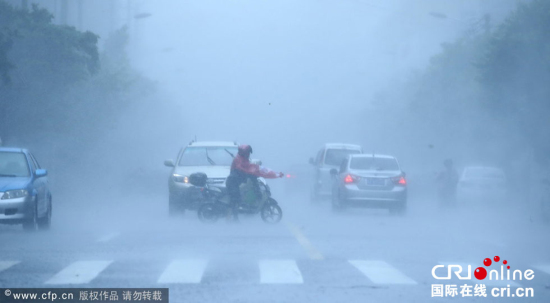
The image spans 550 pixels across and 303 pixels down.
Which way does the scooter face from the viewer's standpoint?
to the viewer's right

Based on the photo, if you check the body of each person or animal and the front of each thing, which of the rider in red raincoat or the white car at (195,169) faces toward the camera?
the white car

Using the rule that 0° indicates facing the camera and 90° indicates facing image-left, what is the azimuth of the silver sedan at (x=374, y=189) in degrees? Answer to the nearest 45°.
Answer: approximately 180°

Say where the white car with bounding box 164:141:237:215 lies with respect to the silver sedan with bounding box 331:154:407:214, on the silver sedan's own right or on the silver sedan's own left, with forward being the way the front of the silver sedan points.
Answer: on the silver sedan's own left

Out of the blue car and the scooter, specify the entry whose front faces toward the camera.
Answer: the blue car

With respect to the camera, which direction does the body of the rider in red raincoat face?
to the viewer's right

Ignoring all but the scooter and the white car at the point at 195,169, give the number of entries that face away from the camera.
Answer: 0

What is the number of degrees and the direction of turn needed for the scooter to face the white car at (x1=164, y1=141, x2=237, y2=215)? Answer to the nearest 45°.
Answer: approximately 135° to its left

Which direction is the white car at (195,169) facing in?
toward the camera

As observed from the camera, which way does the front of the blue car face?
facing the viewer

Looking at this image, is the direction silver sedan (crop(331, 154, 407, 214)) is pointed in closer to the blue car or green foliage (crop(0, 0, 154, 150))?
the green foliage

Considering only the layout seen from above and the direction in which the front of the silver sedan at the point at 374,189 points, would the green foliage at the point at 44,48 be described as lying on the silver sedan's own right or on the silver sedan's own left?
on the silver sedan's own left

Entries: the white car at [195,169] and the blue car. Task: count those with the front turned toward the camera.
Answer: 2
